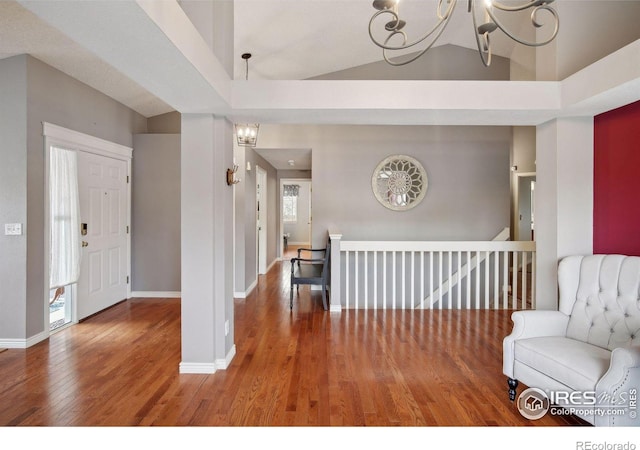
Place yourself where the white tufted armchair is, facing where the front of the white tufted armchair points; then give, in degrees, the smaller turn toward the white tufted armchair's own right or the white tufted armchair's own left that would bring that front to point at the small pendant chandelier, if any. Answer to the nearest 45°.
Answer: approximately 45° to the white tufted armchair's own right

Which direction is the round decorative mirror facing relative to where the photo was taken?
toward the camera

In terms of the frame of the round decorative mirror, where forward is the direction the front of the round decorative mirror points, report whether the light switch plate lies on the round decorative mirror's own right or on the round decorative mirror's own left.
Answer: on the round decorative mirror's own right

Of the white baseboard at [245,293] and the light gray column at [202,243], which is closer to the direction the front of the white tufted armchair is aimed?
the light gray column

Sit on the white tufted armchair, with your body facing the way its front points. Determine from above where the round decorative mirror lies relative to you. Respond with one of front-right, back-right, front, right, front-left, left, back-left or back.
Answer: right

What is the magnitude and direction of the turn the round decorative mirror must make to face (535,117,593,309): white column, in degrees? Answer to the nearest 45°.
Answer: approximately 45° to its left

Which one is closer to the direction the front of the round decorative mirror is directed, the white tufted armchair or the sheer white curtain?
the white tufted armchair

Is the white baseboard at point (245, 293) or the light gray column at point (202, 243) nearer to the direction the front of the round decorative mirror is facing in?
the light gray column

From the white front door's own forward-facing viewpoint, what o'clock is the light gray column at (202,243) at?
The light gray column is roughly at 1 o'clock from the white front door.

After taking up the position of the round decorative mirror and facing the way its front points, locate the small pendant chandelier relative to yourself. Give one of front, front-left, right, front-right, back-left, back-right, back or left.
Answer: front-right

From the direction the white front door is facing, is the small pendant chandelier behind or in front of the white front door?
in front

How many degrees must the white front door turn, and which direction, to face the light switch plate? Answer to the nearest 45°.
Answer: approximately 90° to its right
